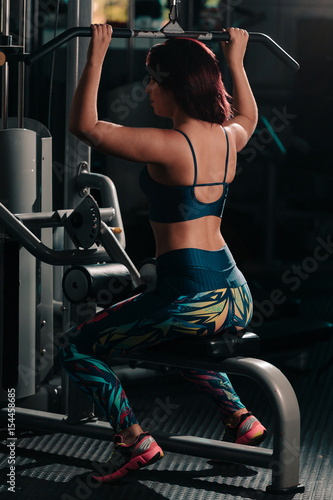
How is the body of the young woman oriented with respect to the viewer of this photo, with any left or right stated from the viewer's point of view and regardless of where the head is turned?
facing away from the viewer and to the left of the viewer
